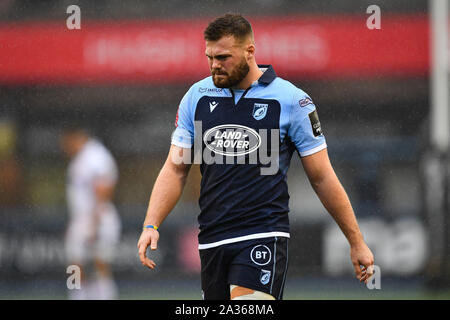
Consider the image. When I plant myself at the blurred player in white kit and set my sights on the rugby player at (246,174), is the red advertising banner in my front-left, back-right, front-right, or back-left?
back-left

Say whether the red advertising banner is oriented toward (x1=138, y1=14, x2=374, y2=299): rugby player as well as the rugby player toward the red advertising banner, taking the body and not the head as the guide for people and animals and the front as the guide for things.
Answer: no

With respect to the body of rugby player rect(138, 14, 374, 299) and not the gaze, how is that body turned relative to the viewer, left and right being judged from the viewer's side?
facing the viewer and to the left of the viewer

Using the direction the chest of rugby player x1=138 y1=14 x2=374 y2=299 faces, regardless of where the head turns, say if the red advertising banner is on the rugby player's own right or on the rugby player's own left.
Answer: on the rugby player's own right

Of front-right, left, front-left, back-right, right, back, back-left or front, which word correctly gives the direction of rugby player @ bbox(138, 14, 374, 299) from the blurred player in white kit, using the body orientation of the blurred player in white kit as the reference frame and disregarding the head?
left

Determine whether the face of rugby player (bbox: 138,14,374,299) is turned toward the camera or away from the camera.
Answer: toward the camera

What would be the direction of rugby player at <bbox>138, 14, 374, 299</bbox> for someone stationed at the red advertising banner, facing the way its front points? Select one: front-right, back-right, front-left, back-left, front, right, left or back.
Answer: front

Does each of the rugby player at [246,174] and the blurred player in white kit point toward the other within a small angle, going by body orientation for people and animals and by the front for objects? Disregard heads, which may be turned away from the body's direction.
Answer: no

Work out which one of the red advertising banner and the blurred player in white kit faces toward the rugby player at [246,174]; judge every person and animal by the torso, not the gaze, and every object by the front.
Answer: the red advertising banner

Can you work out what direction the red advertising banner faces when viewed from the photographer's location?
facing the viewer

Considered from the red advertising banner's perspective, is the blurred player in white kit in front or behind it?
in front
